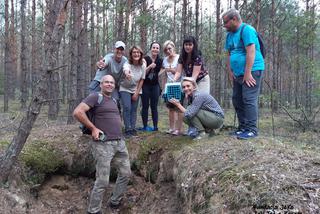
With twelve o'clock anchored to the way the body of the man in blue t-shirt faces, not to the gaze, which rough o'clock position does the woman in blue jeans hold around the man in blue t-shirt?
The woman in blue jeans is roughly at 2 o'clock from the man in blue t-shirt.

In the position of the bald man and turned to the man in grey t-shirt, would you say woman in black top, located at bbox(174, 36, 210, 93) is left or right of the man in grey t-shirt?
right

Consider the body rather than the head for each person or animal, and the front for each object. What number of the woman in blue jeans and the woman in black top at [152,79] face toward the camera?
2

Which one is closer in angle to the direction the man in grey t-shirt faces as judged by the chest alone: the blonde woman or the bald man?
the bald man

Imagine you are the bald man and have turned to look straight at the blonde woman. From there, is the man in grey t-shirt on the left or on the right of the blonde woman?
left

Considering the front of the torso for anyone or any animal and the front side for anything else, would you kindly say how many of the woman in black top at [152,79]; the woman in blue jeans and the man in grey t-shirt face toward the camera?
3

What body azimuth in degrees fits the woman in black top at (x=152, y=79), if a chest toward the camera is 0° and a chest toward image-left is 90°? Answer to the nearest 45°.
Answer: approximately 0°
